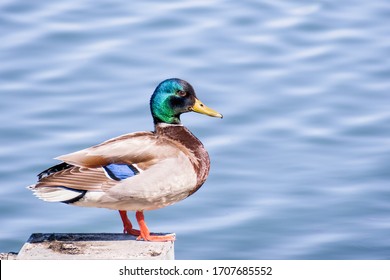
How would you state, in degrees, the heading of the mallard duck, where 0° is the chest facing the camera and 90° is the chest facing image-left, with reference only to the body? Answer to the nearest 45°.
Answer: approximately 270°
